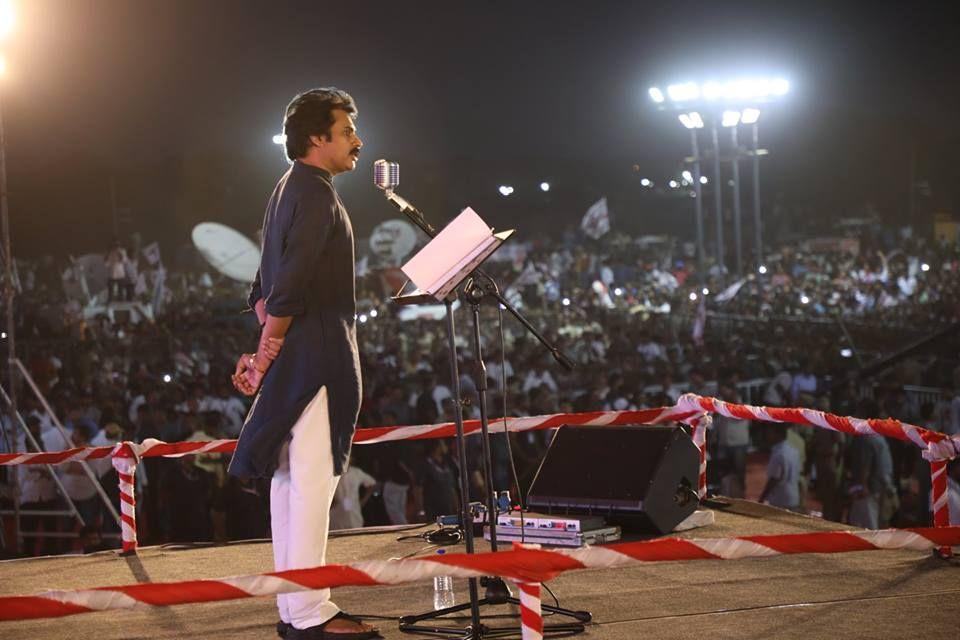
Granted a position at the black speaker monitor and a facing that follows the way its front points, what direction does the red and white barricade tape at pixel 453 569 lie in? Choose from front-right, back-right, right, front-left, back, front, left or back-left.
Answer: front-left

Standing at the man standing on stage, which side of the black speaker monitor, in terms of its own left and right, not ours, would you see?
front

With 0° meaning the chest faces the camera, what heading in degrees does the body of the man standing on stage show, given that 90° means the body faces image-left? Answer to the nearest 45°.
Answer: approximately 270°

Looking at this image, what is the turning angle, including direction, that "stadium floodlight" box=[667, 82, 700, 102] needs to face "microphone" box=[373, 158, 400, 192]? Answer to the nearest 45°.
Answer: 0° — it already faces it

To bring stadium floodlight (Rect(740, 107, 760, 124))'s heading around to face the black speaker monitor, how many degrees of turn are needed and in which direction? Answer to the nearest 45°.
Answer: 0° — it already faces it

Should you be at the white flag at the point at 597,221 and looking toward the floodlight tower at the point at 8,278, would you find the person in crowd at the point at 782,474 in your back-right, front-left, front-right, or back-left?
front-left

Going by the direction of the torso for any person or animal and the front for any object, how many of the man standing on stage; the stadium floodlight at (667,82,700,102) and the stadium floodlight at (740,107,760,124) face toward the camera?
2

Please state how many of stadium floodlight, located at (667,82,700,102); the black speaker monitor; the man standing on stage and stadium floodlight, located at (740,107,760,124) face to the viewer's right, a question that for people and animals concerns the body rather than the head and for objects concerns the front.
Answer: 1

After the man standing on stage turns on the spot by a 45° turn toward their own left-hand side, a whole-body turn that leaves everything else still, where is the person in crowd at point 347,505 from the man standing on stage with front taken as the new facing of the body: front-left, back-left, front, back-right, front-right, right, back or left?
front-left

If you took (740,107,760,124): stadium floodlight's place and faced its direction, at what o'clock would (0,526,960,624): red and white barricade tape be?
The red and white barricade tape is roughly at 12 o'clock from the stadium floodlight.

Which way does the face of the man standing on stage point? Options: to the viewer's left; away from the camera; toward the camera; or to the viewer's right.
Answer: to the viewer's right

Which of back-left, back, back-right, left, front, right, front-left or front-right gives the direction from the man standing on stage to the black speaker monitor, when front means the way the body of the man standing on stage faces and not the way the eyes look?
front-left

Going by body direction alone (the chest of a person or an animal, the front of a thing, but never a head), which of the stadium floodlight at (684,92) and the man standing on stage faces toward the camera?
the stadium floodlight

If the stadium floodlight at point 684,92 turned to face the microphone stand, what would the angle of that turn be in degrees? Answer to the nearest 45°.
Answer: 0° — it already faces it

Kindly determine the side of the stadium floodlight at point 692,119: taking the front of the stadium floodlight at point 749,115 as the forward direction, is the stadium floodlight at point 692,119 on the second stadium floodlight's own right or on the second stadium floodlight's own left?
on the second stadium floodlight's own right

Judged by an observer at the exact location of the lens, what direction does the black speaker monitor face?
facing the viewer and to the left of the viewer

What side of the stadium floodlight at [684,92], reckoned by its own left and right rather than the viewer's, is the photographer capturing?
front

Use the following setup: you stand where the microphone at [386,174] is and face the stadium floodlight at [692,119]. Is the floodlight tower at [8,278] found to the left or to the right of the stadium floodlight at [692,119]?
left

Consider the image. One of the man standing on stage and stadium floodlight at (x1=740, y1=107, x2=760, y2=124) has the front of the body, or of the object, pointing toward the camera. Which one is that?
the stadium floodlight

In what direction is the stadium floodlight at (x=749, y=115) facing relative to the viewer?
toward the camera
